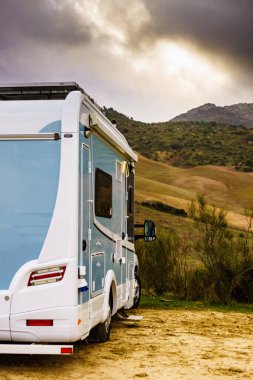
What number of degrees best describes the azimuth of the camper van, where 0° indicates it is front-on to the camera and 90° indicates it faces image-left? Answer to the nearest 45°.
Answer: approximately 180°
